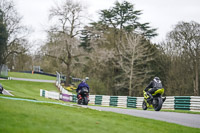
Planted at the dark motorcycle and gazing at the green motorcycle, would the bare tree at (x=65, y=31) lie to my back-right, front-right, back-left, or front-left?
back-left

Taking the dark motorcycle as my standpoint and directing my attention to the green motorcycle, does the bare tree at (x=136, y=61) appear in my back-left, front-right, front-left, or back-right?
back-left

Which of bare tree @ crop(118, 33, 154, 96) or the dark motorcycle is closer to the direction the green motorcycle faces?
the dark motorcycle

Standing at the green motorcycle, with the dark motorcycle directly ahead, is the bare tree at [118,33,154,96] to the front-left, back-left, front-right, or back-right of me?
front-right
